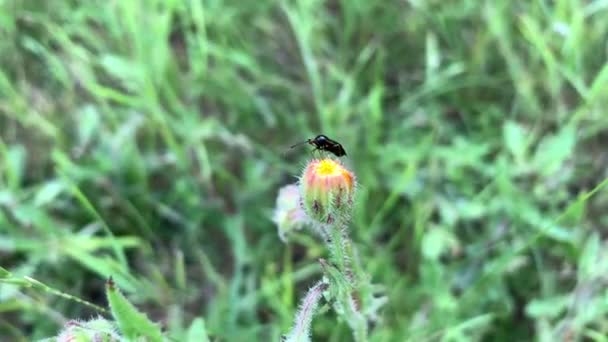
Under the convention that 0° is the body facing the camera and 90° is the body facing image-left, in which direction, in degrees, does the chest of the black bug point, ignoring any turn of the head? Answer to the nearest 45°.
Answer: approximately 90°

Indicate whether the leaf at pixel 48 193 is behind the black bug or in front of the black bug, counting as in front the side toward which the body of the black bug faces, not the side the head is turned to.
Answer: in front

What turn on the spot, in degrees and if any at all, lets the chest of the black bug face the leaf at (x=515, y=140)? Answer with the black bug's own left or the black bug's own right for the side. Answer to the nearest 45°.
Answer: approximately 135° to the black bug's own right

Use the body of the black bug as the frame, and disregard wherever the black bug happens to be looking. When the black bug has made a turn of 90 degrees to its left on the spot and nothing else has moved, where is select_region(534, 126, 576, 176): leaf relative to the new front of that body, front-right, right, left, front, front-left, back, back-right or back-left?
back-left
